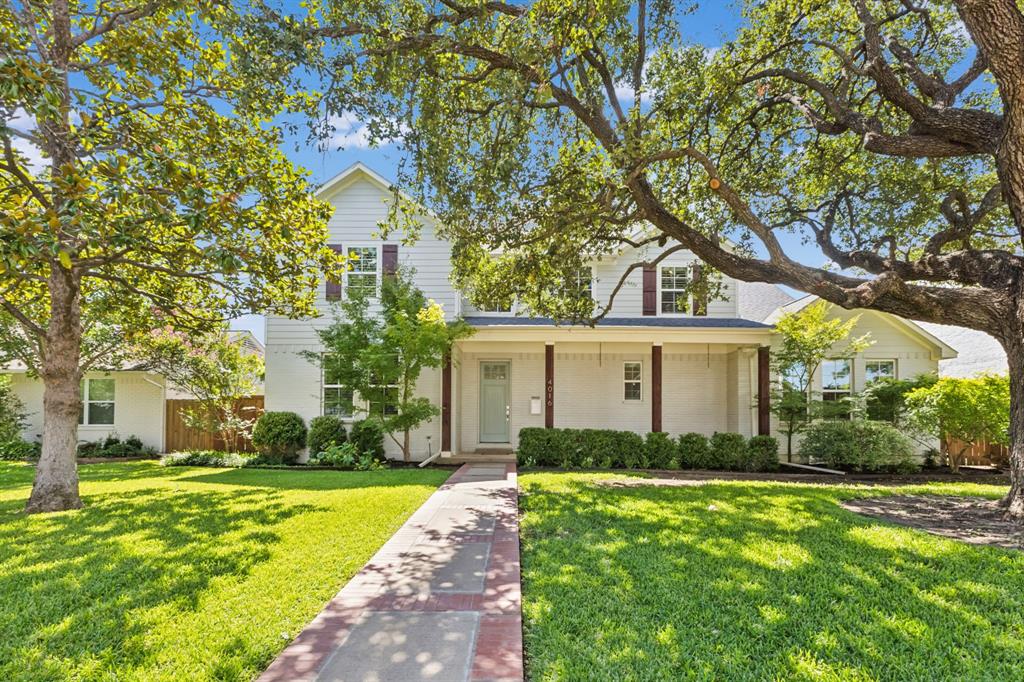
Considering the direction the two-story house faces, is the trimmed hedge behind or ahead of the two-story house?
ahead

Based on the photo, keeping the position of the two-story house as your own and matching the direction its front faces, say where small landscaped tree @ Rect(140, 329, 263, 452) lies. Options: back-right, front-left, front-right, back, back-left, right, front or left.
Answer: right

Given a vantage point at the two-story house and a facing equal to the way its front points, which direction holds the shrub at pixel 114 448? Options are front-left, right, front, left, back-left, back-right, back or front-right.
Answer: right

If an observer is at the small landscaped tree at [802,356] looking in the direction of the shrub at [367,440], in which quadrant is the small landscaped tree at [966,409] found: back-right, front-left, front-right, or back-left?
back-left

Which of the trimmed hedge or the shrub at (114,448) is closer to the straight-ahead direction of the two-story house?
the trimmed hedge

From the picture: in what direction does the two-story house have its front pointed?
toward the camera

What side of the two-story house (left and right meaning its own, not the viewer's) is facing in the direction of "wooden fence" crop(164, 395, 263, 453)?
right

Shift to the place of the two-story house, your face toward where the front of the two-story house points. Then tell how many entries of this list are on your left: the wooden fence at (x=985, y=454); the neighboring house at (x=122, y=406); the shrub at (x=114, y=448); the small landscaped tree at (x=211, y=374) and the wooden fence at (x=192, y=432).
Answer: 1
